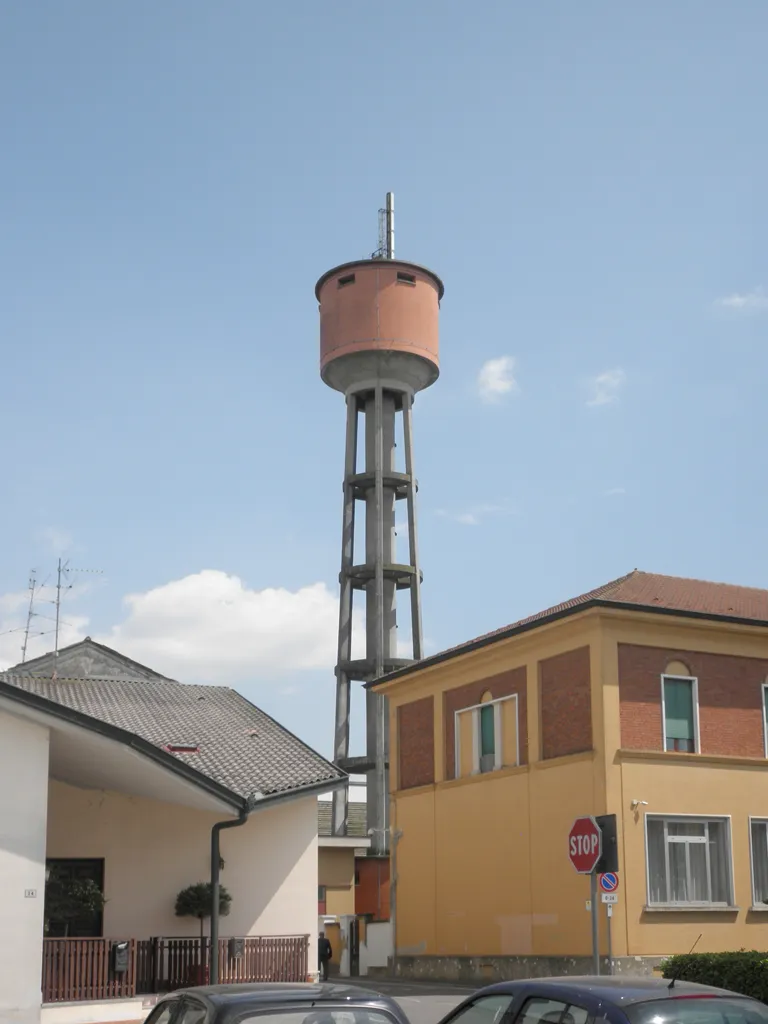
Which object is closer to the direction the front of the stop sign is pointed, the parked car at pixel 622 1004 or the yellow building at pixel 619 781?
the parked car

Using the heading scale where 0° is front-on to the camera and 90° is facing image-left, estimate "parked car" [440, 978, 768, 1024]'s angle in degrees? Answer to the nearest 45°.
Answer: approximately 135°

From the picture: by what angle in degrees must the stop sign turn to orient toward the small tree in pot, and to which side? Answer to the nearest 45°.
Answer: approximately 90° to its right

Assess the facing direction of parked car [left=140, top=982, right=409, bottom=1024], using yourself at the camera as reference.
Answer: facing away from the viewer and to the left of the viewer

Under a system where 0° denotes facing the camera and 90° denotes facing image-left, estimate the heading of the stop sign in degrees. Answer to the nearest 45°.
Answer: approximately 45°

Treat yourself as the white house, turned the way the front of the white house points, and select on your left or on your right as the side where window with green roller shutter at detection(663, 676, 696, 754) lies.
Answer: on your left

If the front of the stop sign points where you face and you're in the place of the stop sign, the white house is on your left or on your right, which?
on your right

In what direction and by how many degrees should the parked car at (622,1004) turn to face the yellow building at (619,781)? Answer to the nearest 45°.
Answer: approximately 45° to its right
